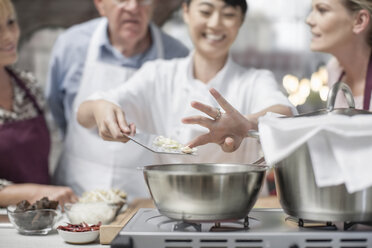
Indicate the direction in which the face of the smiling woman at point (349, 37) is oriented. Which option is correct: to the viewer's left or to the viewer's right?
to the viewer's left

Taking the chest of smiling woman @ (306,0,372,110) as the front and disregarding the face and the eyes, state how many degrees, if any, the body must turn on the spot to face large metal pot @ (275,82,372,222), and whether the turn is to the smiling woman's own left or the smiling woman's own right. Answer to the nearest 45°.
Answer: approximately 90° to the smiling woman's own left

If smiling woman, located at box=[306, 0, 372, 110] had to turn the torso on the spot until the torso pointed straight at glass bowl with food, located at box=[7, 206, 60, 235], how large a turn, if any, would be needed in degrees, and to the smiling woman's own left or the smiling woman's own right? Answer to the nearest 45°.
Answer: approximately 45° to the smiling woman's own left

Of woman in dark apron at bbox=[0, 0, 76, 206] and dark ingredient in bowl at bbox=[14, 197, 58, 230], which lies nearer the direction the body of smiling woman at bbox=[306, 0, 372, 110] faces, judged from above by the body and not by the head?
the woman in dark apron

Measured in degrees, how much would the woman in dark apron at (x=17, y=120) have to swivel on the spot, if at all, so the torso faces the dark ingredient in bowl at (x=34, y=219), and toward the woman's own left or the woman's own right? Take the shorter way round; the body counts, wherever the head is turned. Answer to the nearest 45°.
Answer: approximately 45° to the woman's own right

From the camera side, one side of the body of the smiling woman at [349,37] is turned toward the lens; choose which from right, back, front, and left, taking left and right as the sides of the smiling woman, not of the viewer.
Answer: left

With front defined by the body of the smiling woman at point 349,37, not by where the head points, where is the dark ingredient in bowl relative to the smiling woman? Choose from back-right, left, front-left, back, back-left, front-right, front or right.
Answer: front-left
